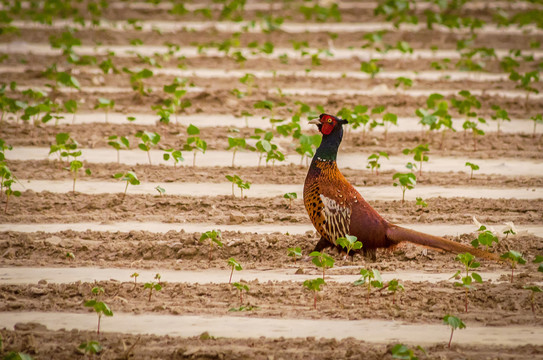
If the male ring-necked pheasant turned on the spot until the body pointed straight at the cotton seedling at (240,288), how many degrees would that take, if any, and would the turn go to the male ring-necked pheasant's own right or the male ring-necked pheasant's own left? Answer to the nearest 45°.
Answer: approximately 45° to the male ring-necked pheasant's own left

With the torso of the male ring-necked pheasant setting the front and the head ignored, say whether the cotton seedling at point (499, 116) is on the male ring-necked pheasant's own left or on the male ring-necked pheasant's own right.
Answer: on the male ring-necked pheasant's own right

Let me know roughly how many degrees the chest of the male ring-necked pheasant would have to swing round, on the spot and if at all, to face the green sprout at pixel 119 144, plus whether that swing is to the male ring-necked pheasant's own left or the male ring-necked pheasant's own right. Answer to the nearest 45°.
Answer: approximately 45° to the male ring-necked pheasant's own right

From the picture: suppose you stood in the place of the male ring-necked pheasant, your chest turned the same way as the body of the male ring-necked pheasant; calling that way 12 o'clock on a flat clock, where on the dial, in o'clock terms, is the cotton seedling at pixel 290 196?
The cotton seedling is roughly at 2 o'clock from the male ring-necked pheasant.

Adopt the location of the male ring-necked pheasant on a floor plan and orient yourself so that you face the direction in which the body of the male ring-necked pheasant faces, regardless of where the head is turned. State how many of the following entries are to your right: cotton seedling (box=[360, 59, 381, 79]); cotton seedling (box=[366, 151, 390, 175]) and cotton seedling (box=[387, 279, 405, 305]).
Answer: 2

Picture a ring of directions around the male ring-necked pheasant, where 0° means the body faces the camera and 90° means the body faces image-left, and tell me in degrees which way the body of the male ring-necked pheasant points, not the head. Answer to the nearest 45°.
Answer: approximately 90°
